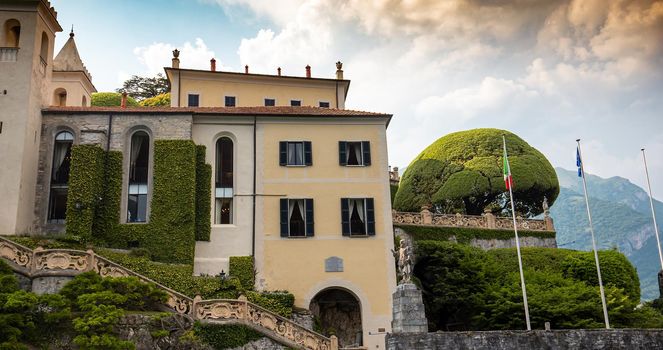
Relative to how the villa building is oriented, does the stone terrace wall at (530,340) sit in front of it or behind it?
in front

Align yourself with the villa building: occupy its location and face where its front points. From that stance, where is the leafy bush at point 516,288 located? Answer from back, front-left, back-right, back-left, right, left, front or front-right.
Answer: left

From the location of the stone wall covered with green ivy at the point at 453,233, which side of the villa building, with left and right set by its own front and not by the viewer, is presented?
left

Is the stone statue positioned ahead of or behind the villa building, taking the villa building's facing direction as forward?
ahead

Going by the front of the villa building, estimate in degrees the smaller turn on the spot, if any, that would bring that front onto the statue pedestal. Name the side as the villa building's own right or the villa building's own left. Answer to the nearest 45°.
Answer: approximately 45° to the villa building's own left

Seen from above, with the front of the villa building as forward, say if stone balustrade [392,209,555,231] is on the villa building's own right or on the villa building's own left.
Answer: on the villa building's own left

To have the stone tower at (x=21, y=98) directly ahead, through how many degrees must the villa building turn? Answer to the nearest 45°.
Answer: approximately 90° to its right

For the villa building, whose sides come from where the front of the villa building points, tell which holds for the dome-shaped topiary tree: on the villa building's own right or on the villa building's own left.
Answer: on the villa building's own left

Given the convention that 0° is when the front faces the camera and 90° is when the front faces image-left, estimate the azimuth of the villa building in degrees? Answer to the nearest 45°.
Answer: approximately 0°

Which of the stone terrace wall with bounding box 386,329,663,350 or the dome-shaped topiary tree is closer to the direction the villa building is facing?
the stone terrace wall
